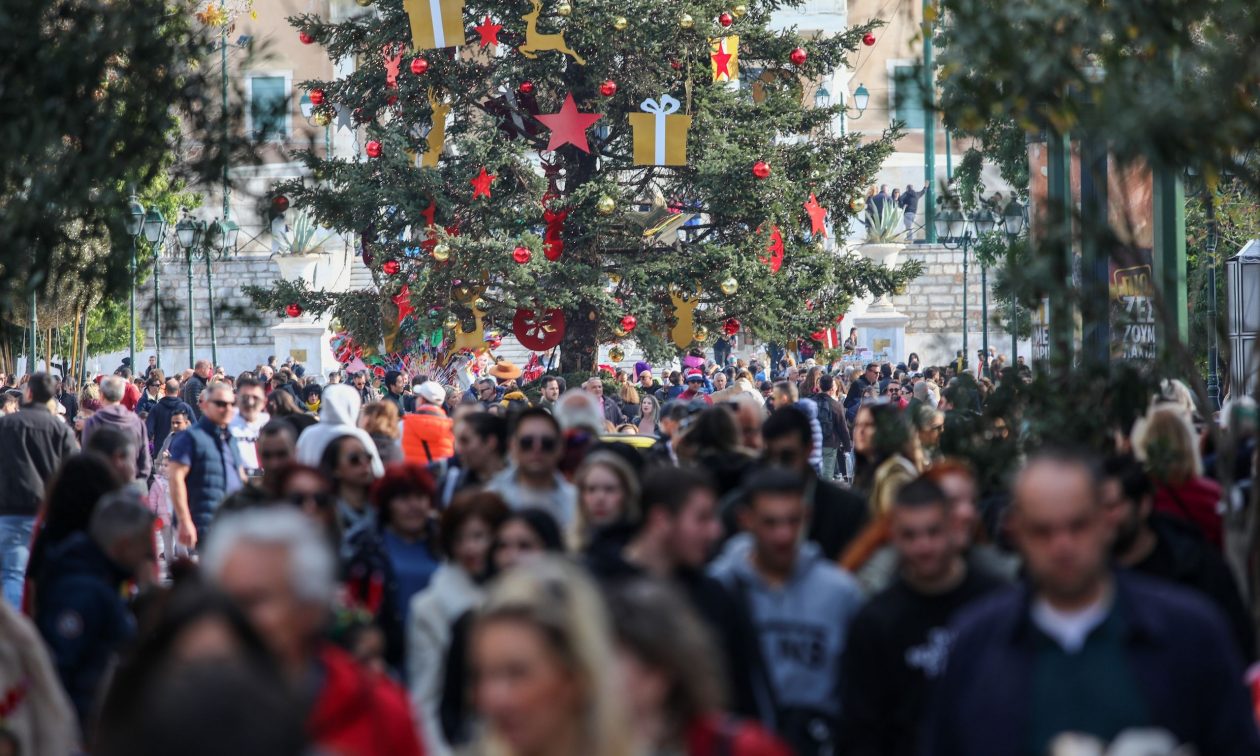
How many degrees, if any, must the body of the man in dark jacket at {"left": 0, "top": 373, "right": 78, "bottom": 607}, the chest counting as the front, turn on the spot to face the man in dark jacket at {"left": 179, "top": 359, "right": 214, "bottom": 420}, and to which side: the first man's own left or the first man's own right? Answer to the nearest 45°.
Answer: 0° — they already face them

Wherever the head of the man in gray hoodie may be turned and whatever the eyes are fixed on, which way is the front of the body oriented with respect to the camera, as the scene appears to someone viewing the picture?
toward the camera

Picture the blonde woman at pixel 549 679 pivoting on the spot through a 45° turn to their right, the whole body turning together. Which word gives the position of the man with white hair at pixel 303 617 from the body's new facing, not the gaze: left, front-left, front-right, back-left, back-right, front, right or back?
front-right

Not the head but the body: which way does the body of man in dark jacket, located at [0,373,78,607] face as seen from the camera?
away from the camera

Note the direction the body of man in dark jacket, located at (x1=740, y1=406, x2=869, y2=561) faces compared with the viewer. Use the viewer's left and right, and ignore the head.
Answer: facing the viewer and to the left of the viewer

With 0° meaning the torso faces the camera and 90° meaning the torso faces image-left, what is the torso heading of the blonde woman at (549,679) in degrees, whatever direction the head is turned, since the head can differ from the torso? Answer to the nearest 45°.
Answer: approximately 45°

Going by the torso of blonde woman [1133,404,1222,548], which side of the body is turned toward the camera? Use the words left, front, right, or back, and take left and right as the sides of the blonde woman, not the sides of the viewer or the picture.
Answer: back
